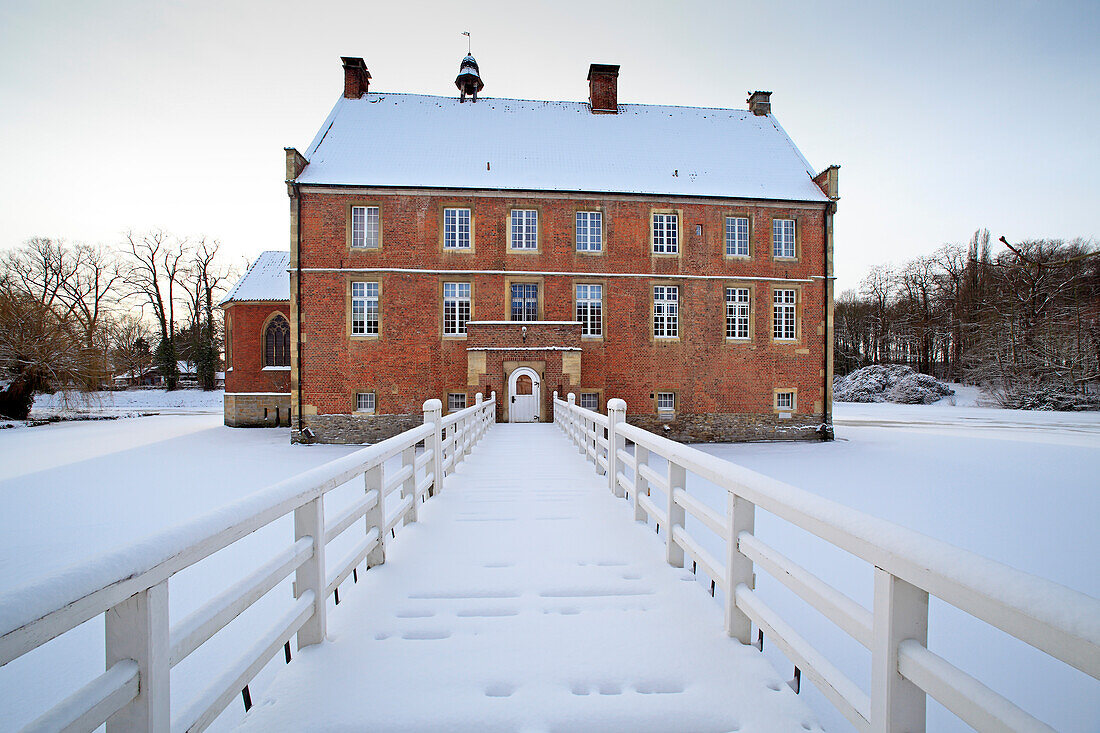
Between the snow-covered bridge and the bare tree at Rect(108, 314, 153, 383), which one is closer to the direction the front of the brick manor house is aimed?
the snow-covered bridge

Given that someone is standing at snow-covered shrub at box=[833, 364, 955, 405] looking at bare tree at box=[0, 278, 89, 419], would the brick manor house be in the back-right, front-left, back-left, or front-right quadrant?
front-left

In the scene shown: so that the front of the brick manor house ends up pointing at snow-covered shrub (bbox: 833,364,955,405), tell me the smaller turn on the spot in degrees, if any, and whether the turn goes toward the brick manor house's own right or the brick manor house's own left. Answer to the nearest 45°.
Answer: approximately 135° to the brick manor house's own left

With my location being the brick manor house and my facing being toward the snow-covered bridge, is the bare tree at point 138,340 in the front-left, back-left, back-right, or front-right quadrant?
back-right

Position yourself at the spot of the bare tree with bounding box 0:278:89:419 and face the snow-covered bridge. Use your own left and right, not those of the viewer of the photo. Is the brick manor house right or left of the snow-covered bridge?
left

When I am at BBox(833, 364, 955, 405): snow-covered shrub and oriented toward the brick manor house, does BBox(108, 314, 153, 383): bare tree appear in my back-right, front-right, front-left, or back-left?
front-right

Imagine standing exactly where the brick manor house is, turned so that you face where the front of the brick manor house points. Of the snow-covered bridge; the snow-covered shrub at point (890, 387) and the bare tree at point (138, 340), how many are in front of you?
1

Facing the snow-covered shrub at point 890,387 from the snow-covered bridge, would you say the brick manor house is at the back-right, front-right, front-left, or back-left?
front-left

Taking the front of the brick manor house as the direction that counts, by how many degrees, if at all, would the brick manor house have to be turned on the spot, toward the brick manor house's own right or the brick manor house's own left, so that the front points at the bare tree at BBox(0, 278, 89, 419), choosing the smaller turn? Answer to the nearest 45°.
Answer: approximately 90° to the brick manor house's own right

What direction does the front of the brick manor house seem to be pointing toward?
toward the camera

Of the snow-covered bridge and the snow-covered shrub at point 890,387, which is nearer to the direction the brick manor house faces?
the snow-covered bridge

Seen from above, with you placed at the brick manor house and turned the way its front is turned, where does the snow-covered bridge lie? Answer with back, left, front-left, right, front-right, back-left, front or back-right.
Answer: front

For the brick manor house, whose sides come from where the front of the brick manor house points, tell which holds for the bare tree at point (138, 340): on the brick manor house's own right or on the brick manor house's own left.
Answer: on the brick manor house's own right
